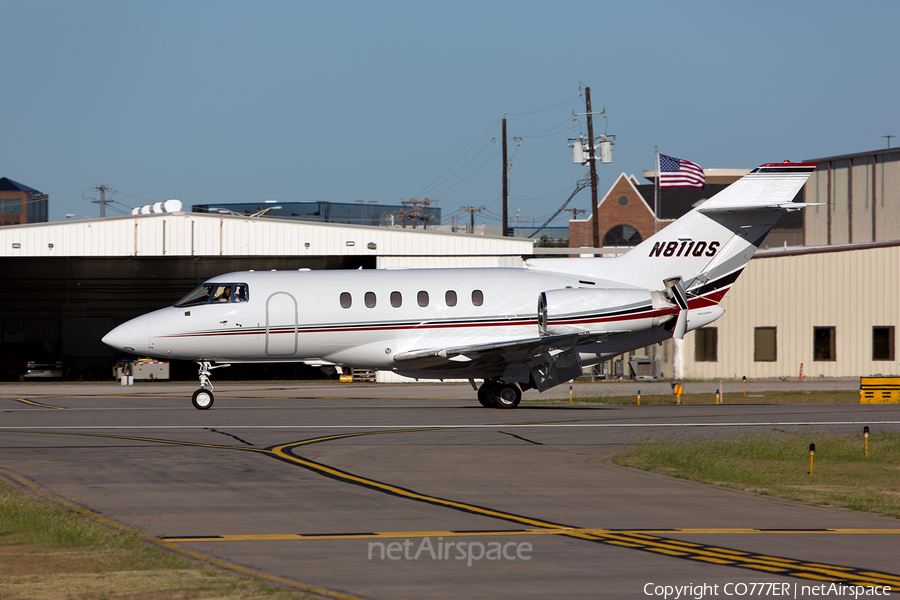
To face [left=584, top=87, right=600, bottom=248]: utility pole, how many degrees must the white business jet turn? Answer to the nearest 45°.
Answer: approximately 90° to its right

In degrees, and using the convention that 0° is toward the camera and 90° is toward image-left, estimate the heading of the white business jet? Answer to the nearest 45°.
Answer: approximately 90°

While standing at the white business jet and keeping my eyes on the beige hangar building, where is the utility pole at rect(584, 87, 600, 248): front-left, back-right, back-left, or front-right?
front-left

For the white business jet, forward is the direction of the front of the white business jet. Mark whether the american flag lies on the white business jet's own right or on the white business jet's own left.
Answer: on the white business jet's own right

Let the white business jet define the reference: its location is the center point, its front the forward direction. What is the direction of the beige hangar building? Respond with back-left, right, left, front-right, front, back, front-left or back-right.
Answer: back-right

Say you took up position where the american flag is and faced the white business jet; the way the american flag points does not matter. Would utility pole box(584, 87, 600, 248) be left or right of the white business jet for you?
right
